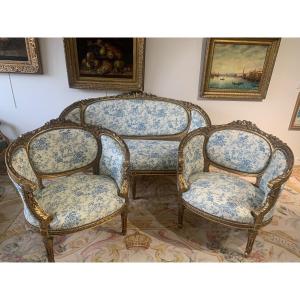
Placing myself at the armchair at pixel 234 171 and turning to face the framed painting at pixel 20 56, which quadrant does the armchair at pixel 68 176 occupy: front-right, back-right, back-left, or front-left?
front-left

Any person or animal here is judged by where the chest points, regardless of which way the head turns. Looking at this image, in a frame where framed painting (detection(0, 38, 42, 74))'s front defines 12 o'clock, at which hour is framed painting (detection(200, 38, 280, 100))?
framed painting (detection(200, 38, 280, 100)) is roughly at 10 o'clock from framed painting (detection(0, 38, 42, 74)).

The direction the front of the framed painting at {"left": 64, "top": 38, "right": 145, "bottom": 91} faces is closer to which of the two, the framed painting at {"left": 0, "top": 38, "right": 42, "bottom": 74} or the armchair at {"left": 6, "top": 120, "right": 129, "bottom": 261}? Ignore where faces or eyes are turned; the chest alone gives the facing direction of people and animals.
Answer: the armchair

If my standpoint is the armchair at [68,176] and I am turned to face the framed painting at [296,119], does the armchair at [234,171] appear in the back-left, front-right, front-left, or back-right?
front-right

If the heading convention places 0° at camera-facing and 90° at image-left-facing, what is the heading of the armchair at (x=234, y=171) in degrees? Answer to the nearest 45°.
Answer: approximately 45°

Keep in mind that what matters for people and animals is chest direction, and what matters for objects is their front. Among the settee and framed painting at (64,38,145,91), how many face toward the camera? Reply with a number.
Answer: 2

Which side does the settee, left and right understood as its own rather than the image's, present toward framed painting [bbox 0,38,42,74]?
right

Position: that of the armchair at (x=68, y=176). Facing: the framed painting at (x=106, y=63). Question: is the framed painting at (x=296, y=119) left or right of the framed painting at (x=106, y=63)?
right

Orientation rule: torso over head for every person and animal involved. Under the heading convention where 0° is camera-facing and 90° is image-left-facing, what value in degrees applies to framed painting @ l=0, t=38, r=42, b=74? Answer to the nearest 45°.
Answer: approximately 0°

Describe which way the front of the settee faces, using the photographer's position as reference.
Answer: facing the viewer

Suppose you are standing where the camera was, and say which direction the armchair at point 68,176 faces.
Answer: facing the viewer and to the right of the viewer

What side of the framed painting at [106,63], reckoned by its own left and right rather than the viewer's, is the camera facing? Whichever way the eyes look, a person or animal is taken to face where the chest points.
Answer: front
